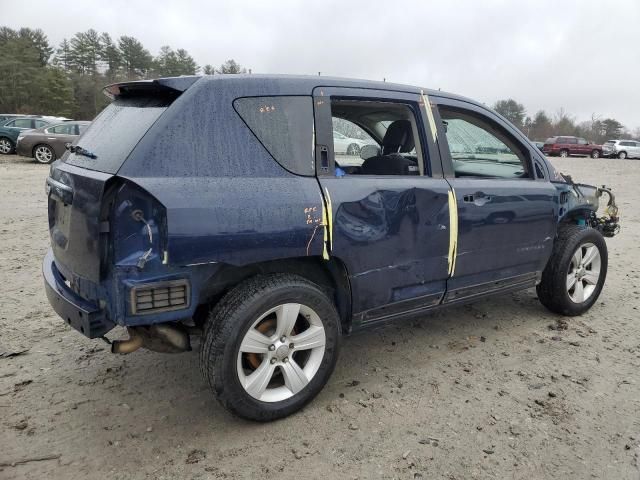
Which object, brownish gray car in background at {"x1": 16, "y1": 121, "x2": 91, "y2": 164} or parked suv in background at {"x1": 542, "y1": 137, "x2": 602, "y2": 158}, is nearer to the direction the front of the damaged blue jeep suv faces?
the parked suv in background

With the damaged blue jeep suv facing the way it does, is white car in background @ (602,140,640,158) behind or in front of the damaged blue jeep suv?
in front

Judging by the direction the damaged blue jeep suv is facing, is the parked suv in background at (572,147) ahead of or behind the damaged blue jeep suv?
ahead

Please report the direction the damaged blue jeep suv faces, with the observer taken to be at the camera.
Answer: facing away from the viewer and to the right of the viewer

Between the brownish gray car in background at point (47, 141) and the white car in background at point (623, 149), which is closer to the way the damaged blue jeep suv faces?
the white car in background

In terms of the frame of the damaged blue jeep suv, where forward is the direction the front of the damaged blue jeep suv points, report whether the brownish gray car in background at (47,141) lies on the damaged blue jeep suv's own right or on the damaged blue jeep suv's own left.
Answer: on the damaged blue jeep suv's own left
